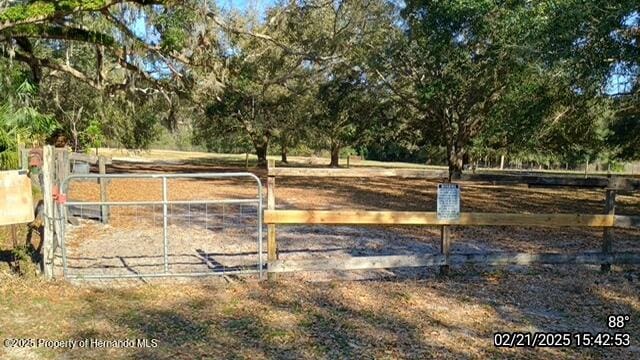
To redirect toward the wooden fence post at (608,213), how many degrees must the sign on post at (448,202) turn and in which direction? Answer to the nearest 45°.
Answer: approximately 135° to its left

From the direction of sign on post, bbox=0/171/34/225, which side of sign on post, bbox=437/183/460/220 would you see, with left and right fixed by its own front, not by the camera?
right

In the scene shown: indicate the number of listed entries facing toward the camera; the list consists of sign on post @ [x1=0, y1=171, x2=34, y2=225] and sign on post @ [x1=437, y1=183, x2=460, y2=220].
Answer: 2

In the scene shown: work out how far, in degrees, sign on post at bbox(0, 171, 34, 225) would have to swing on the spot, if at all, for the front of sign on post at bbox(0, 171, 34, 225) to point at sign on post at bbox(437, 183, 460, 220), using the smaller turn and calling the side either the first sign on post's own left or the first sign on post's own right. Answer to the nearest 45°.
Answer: approximately 45° to the first sign on post's own left

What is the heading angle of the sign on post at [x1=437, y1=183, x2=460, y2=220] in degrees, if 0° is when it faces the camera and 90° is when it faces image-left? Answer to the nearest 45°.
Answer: approximately 0°

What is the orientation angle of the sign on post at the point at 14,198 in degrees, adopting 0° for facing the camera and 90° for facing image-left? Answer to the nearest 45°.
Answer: approximately 0°

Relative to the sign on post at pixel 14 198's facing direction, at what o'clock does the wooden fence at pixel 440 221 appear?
The wooden fence is roughly at 10 o'clock from the sign on post.

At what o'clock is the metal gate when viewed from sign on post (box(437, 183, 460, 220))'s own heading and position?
The metal gate is roughly at 3 o'clock from the sign on post.

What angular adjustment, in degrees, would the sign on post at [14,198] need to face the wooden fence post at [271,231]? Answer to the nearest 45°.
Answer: approximately 45° to its left
